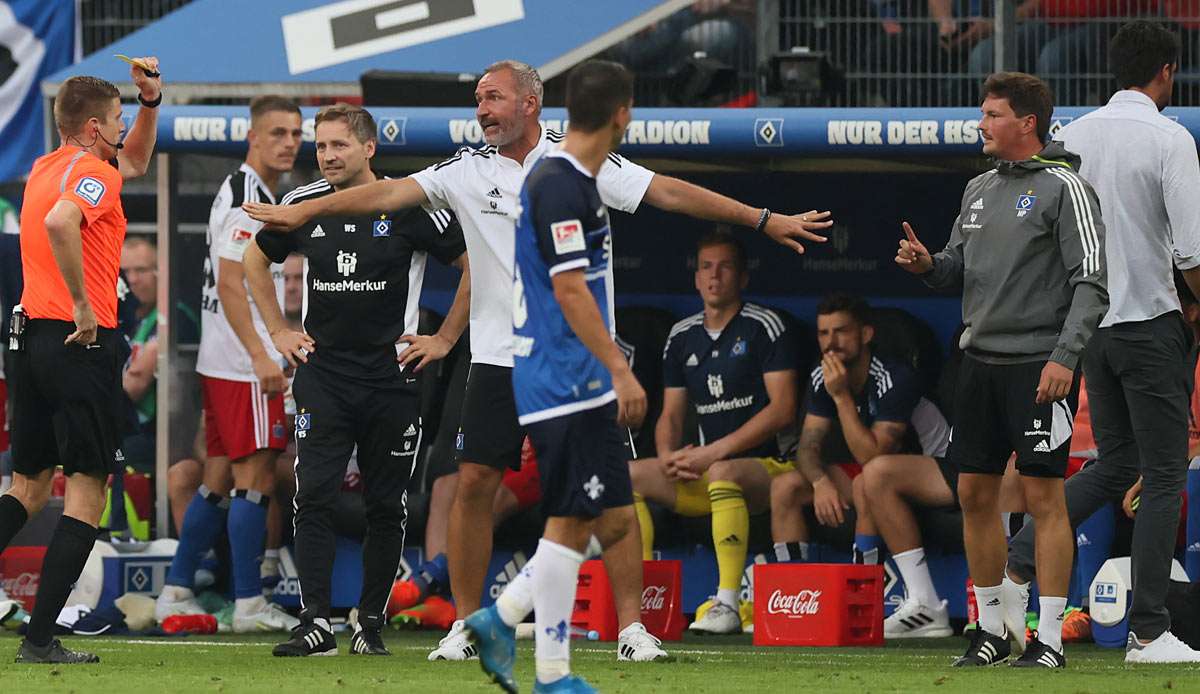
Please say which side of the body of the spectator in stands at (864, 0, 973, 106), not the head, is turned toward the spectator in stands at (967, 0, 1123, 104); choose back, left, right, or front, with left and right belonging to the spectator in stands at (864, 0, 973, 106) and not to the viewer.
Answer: left

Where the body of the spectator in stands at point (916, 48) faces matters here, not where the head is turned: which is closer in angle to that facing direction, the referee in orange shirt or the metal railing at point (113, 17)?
the referee in orange shirt

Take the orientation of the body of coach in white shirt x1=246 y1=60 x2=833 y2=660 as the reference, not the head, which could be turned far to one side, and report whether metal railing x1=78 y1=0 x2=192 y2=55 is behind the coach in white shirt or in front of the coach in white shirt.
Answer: behind

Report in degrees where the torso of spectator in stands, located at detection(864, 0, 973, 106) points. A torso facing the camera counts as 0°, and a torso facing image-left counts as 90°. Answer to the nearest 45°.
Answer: approximately 0°
